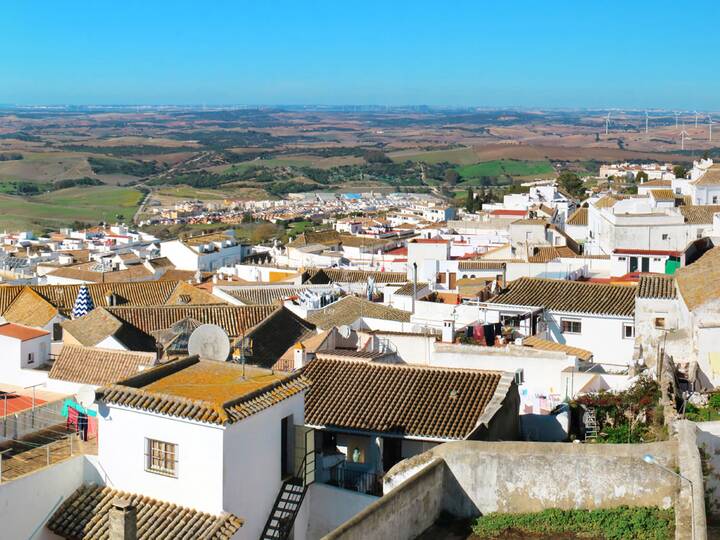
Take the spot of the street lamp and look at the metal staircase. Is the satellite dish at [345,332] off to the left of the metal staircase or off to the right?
right

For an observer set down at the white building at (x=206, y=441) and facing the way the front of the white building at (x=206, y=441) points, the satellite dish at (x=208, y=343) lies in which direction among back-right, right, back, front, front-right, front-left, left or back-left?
back-left

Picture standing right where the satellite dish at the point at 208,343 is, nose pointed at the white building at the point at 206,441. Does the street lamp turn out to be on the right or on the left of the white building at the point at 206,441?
left

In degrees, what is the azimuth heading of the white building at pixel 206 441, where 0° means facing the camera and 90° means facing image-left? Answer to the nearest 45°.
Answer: approximately 315°

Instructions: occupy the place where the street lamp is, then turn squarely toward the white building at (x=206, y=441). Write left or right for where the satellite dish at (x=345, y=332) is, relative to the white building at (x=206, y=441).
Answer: right

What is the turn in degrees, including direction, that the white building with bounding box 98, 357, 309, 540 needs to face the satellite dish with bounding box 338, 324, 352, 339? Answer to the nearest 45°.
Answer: approximately 135° to its left

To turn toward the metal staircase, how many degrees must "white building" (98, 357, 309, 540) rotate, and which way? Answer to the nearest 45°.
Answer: approximately 45° to its left

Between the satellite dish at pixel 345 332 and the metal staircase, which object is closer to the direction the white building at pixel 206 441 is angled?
the metal staircase

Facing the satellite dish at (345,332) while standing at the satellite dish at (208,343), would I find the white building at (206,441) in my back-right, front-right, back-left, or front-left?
back-right

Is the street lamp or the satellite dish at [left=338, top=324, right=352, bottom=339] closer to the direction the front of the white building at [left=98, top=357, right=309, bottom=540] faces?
the street lamp
